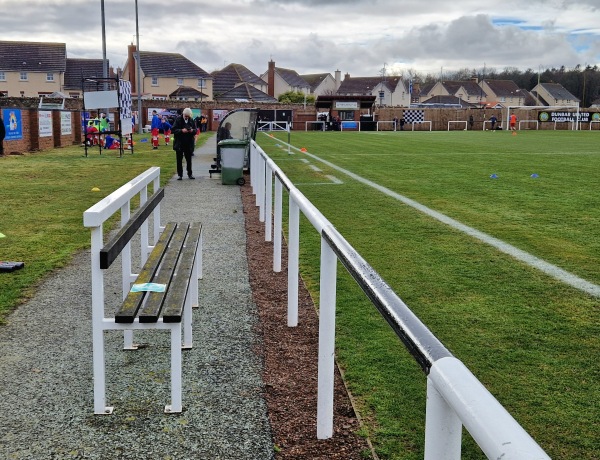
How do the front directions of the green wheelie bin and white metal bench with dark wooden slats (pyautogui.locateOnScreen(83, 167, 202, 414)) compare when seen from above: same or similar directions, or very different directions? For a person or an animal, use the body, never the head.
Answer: very different directions

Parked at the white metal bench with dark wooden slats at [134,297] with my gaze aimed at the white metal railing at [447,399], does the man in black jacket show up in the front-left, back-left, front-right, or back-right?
back-left

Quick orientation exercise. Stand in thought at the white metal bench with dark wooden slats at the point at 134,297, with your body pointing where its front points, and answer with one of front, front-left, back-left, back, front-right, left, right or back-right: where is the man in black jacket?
left

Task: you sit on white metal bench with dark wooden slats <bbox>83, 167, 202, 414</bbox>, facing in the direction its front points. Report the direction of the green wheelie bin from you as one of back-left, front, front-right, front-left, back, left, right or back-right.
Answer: left

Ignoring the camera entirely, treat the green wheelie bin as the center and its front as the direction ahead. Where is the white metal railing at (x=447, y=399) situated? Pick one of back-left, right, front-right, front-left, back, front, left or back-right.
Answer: left

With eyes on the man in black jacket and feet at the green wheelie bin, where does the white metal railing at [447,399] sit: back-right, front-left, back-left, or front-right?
back-left

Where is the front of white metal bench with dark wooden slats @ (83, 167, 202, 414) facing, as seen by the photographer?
facing to the right of the viewer
